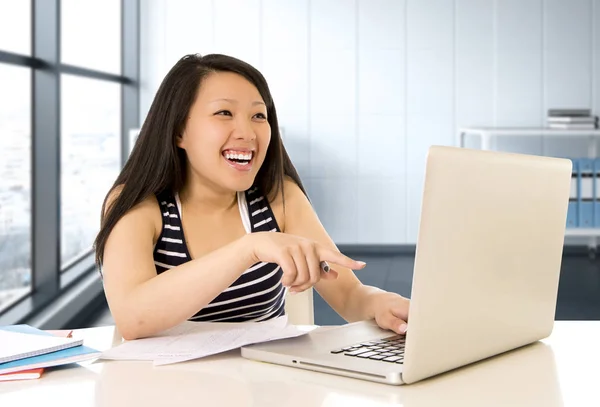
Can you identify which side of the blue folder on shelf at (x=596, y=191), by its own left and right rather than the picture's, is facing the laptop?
front

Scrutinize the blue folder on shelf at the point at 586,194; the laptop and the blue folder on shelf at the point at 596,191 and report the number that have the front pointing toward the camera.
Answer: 2

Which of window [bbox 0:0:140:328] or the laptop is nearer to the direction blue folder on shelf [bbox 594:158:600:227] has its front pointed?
the laptop

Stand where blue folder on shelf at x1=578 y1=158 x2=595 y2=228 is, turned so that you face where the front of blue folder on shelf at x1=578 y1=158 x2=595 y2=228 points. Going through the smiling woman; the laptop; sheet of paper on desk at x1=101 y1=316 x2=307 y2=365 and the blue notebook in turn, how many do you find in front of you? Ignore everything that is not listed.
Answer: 4

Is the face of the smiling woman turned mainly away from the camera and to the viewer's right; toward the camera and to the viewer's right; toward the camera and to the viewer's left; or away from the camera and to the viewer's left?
toward the camera and to the viewer's right

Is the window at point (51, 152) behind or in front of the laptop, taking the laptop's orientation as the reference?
in front

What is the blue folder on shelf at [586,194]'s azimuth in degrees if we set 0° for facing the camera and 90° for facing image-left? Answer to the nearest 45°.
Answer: approximately 0°

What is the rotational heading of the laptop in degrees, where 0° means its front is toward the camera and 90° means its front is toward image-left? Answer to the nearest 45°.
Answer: approximately 135°
